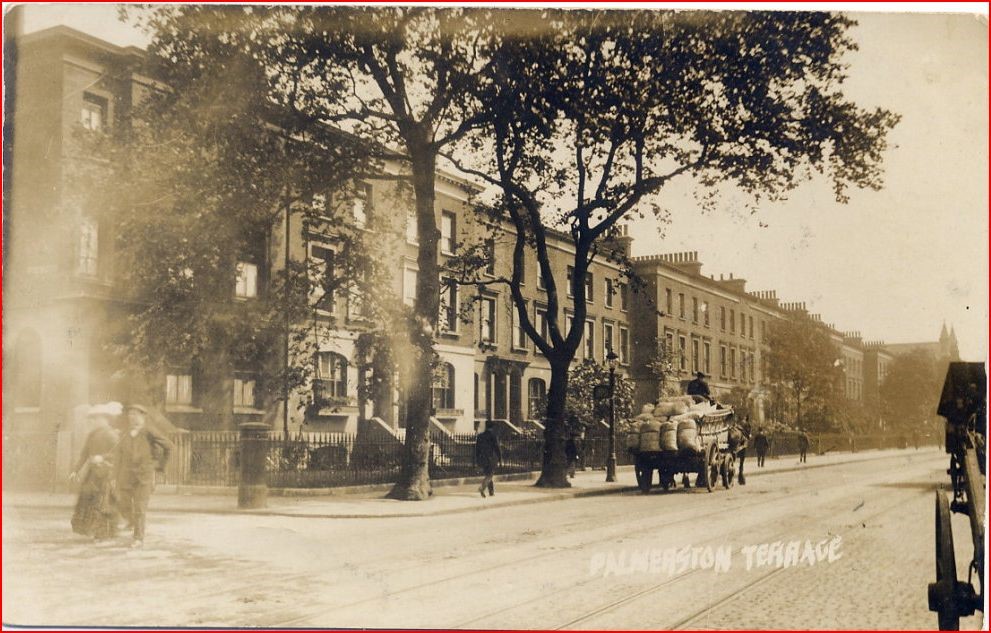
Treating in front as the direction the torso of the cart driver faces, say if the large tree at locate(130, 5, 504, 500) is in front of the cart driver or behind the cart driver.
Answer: behind

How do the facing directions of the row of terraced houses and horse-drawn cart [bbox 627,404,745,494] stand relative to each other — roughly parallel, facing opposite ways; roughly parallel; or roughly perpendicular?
roughly perpendicular

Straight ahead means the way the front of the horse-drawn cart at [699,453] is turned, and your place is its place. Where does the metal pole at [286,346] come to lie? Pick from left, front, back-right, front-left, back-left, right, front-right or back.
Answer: back

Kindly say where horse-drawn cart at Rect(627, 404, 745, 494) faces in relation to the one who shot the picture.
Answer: facing away from the viewer and to the right of the viewer

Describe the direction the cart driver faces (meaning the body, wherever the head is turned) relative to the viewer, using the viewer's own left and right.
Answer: facing away from the viewer and to the right of the viewer

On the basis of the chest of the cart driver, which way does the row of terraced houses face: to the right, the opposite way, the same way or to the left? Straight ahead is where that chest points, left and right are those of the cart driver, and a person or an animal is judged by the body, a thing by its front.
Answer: to the right
